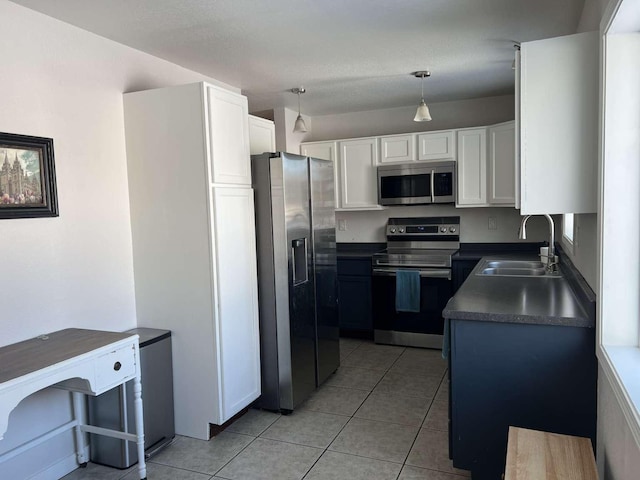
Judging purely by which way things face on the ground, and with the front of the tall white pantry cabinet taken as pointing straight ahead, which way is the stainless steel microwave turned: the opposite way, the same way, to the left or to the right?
to the right

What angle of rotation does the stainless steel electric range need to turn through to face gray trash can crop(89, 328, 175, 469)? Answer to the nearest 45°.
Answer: approximately 45° to its right

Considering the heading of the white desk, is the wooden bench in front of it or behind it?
in front

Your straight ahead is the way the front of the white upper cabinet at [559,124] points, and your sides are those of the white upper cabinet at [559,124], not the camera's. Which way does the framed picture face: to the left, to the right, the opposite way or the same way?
the opposite way

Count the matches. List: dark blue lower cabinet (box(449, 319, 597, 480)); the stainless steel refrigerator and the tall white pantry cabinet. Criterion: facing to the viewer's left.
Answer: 1

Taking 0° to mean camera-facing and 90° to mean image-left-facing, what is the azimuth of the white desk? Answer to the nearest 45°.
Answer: approximately 315°

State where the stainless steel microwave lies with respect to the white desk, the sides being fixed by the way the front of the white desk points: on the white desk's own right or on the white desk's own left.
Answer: on the white desk's own left

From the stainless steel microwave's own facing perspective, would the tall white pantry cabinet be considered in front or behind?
in front

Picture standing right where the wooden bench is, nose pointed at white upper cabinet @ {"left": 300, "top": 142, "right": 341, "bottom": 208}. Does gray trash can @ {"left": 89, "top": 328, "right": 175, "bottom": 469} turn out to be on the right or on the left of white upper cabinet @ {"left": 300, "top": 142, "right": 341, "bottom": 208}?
left

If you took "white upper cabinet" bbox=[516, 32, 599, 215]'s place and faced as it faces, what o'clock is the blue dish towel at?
The blue dish towel is roughly at 2 o'clock from the white upper cabinet.

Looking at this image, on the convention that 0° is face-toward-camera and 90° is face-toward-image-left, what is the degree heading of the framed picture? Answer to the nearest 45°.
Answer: approximately 315°

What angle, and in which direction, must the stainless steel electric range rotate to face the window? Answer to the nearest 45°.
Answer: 0° — it already faces it

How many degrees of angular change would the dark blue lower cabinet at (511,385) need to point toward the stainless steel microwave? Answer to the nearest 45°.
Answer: approximately 90° to its right

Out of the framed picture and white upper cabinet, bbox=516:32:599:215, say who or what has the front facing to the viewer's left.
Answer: the white upper cabinet
